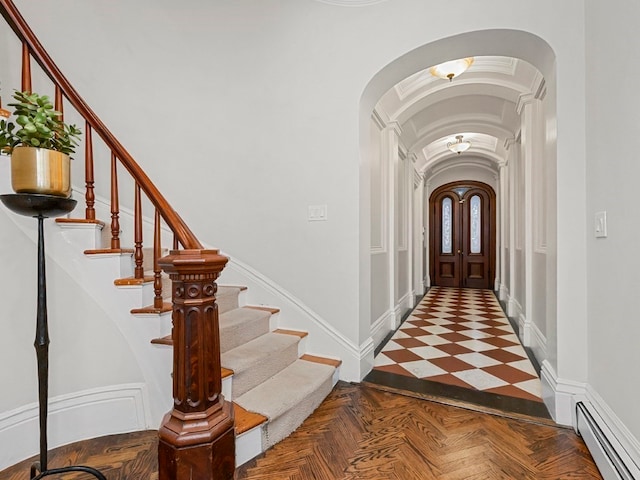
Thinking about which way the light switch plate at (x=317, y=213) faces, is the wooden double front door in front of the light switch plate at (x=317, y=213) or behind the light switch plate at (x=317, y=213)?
behind

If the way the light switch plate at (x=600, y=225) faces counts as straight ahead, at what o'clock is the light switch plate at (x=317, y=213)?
the light switch plate at (x=317, y=213) is roughly at 1 o'clock from the light switch plate at (x=600, y=225).

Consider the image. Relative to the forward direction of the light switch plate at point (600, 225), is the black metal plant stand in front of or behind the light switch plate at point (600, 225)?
in front

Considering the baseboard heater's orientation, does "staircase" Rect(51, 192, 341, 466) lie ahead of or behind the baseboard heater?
ahead

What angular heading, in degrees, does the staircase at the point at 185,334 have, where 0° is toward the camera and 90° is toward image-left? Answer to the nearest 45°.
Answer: approximately 315°

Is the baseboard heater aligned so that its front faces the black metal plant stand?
yes

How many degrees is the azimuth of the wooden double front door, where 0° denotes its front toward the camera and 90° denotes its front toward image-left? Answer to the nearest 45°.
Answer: approximately 0°

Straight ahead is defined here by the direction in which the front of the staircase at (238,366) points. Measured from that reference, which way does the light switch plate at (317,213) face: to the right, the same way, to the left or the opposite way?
to the right

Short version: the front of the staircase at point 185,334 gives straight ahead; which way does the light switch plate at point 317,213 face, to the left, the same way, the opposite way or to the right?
to the right

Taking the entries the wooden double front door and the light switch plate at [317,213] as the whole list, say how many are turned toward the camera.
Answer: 2
